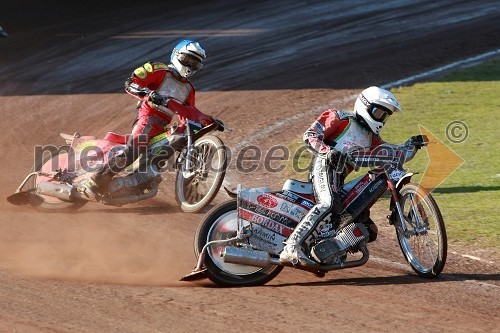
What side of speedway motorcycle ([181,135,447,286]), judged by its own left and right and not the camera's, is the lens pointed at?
right

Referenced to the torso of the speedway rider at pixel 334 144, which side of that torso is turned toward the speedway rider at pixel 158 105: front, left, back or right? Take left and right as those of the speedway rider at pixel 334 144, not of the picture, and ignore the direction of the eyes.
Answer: back

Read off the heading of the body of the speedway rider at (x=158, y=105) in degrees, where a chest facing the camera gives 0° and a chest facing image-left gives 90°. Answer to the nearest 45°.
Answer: approximately 315°

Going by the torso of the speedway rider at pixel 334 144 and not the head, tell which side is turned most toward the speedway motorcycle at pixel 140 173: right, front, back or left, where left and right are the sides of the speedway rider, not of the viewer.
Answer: back

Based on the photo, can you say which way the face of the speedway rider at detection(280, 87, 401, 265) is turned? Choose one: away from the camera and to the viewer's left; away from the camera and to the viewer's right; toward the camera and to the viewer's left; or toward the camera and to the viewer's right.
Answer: toward the camera and to the viewer's right

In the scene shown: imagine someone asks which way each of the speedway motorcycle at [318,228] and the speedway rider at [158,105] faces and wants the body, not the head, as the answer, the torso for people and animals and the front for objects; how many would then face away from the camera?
0

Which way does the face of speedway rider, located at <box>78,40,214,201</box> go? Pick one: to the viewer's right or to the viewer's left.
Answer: to the viewer's right

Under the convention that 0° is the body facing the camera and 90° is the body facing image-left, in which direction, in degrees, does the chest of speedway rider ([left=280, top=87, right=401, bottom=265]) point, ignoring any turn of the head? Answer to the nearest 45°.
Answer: approximately 315°

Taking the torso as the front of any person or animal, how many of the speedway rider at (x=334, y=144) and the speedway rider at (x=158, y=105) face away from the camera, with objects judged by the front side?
0

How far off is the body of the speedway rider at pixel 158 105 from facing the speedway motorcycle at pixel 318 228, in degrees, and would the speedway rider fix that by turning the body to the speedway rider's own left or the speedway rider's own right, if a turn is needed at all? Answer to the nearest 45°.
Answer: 0° — they already face it

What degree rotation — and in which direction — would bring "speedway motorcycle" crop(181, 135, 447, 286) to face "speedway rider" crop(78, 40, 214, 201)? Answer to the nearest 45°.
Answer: approximately 135° to its left
